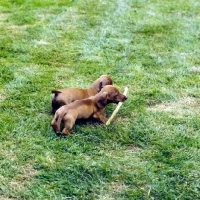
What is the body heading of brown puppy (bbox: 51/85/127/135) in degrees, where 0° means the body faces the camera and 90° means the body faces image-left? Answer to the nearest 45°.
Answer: approximately 225°

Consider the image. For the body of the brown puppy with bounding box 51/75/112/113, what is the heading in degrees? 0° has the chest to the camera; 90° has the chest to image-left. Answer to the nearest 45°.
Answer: approximately 270°
